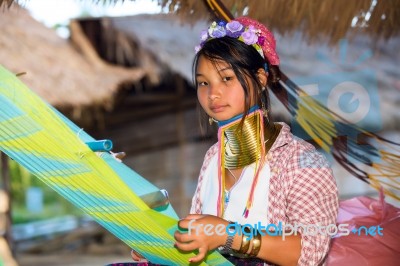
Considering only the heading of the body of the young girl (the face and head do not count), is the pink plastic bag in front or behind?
behind

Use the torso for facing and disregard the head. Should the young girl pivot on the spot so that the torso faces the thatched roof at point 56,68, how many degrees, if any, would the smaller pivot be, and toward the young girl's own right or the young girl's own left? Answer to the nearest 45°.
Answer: approximately 90° to the young girl's own right

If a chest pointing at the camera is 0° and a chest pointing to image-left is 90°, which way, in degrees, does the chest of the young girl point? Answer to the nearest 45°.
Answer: approximately 45°

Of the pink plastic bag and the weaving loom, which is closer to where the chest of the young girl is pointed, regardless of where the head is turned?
the weaving loom

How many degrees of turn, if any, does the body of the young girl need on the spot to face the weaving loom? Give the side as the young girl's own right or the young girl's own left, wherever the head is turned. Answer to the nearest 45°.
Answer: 0° — they already face it
